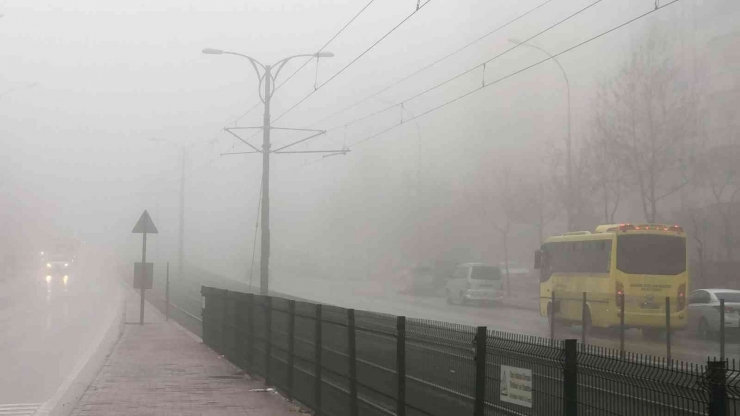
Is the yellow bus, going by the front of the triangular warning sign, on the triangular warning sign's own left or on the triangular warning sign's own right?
on the triangular warning sign's own right

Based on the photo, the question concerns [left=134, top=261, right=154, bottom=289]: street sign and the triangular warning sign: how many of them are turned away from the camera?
2

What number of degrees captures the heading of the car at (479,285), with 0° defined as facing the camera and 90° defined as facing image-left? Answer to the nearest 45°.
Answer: approximately 135°

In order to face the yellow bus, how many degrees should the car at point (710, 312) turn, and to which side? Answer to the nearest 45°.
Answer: approximately 45° to its left

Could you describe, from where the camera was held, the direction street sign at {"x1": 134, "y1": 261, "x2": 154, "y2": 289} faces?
facing away from the viewer

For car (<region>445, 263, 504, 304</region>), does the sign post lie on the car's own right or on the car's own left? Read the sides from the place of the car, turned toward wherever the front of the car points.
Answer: on the car's own left

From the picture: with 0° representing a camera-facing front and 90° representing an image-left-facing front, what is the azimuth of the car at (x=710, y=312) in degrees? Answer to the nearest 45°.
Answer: approximately 135°

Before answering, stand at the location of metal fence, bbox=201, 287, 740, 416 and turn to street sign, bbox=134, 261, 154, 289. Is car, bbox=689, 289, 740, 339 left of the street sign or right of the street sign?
right
